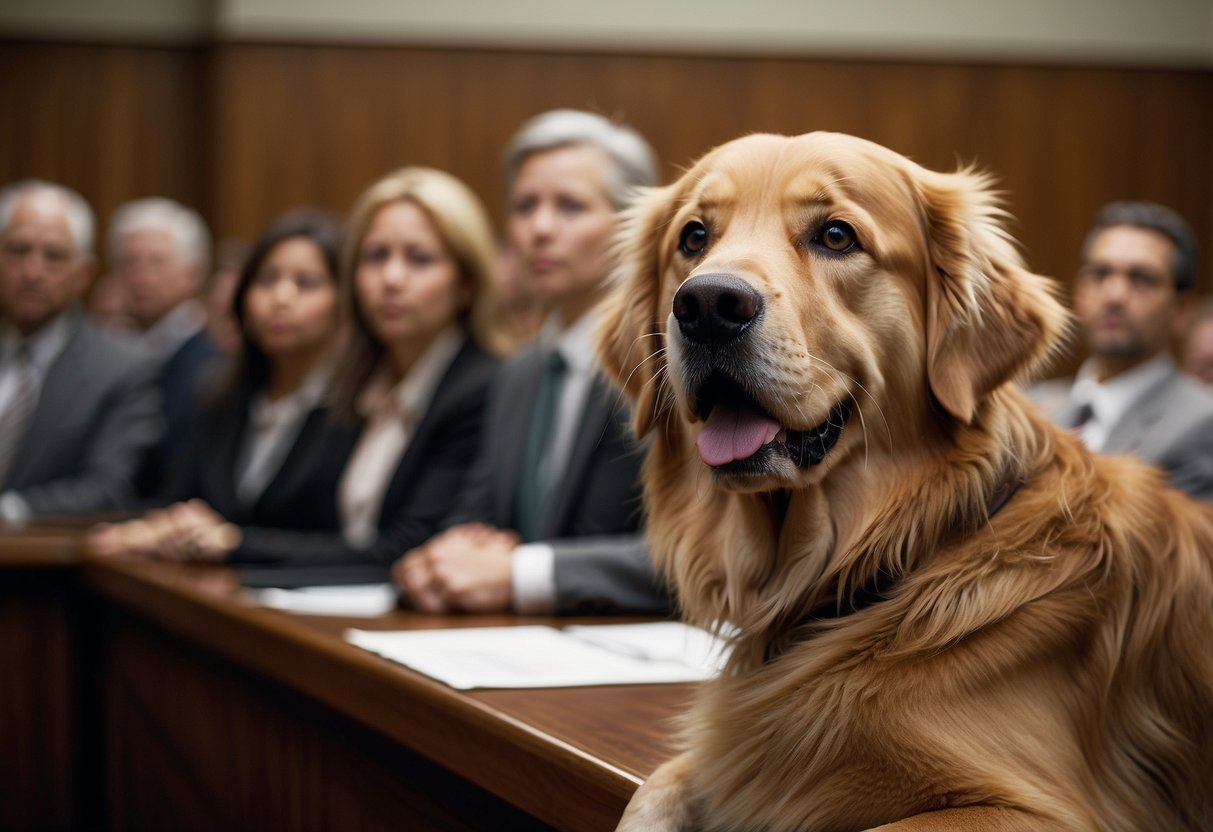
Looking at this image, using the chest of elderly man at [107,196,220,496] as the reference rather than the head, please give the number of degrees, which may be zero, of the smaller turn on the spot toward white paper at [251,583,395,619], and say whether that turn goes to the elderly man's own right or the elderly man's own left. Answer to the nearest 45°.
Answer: approximately 45° to the elderly man's own left

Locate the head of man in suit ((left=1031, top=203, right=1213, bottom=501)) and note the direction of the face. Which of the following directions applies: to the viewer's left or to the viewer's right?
to the viewer's left

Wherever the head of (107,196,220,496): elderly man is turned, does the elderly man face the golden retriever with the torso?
no

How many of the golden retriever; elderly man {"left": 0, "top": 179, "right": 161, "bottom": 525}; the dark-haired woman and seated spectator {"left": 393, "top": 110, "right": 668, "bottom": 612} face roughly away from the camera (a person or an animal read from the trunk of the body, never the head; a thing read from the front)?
0

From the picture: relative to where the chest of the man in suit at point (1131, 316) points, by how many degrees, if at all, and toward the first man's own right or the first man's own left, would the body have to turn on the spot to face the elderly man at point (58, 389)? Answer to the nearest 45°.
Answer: approximately 45° to the first man's own right

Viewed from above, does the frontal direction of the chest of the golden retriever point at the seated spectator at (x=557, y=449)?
no

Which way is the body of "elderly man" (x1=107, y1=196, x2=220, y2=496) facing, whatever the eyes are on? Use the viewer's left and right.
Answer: facing the viewer and to the left of the viewer

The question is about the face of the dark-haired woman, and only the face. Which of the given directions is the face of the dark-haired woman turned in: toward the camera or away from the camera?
toward the camera

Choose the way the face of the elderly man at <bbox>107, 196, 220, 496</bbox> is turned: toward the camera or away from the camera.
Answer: toward the camera

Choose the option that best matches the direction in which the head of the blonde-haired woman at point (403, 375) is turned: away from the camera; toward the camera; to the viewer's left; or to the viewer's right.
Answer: toward the camera

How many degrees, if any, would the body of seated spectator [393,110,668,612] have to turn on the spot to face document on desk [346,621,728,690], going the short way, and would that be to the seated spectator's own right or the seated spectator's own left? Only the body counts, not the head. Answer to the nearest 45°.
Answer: approximately 45° to the seated spectator's own left

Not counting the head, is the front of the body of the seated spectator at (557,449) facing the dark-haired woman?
no

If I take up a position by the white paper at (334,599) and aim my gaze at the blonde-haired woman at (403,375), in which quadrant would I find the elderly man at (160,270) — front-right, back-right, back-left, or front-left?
front-left
